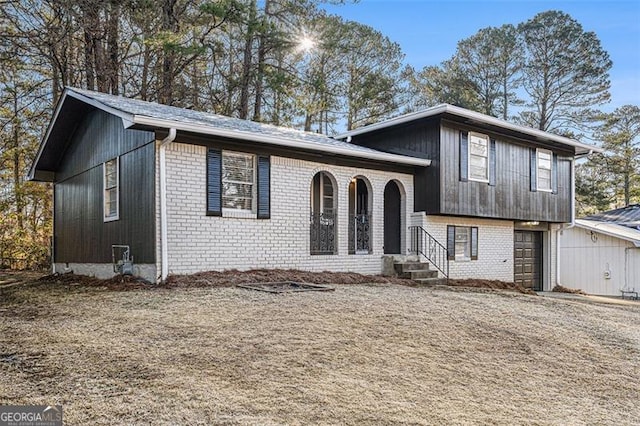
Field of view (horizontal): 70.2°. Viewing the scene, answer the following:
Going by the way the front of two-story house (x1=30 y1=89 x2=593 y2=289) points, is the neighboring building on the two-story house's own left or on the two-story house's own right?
on the two-story house's own left

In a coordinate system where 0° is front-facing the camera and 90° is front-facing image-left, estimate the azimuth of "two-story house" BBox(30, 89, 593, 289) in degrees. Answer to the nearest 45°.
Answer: approximately 315°
